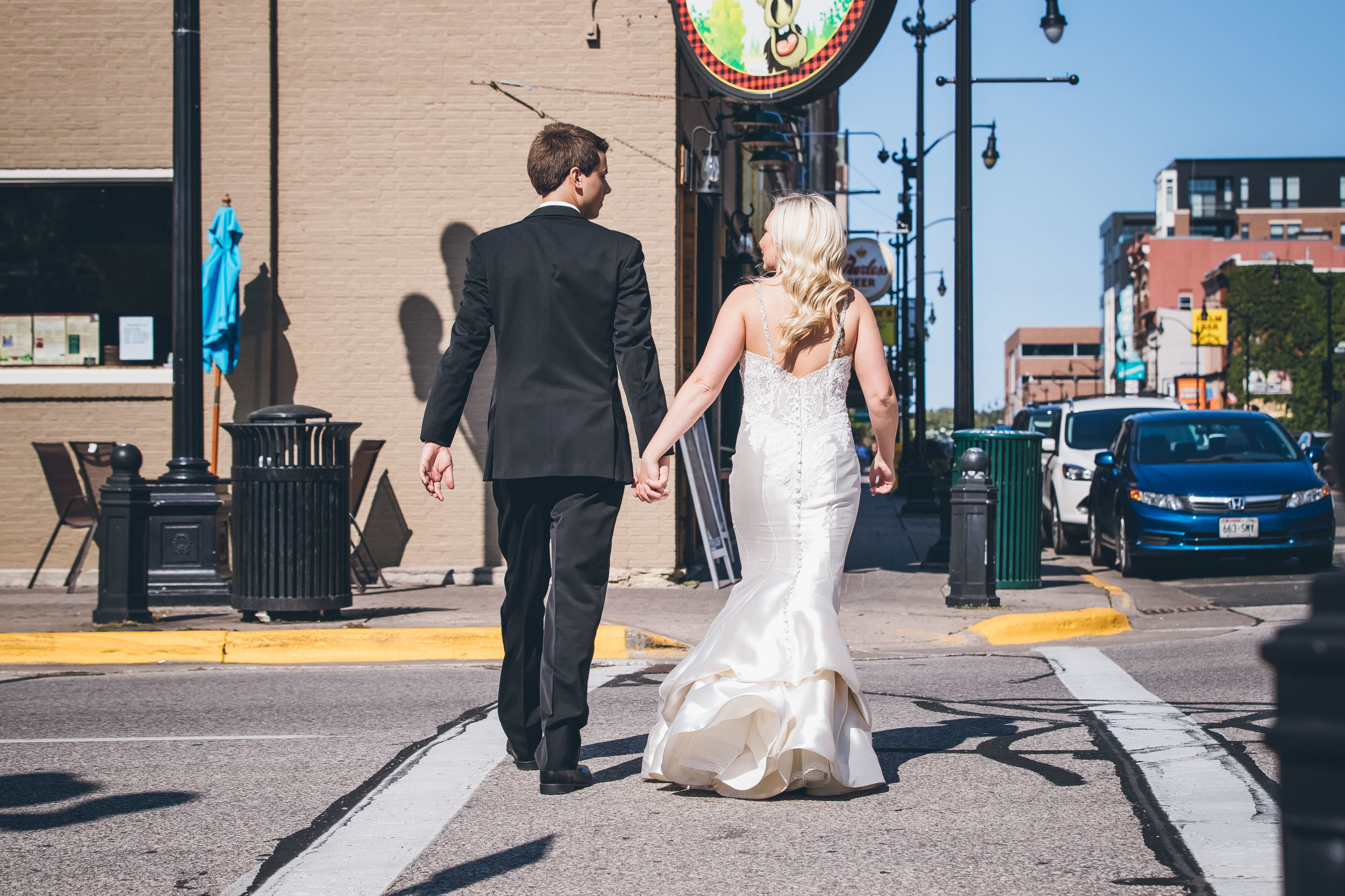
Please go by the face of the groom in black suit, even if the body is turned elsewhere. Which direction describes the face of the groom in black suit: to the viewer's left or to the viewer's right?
to the viewer's right

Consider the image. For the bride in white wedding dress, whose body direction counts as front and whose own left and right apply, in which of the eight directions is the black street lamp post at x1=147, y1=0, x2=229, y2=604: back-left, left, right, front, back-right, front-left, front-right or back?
front-left

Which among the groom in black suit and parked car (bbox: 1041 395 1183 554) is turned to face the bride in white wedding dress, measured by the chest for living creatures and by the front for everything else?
the parked car

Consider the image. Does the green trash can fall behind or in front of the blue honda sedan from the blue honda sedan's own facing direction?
in front

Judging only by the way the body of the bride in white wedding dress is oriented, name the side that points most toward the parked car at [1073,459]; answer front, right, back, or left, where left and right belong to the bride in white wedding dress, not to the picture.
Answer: front

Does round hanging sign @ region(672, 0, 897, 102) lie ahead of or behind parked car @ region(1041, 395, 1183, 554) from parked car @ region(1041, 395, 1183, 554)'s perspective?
ahead

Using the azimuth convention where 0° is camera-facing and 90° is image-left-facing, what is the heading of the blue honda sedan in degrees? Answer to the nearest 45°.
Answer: approximately 0°

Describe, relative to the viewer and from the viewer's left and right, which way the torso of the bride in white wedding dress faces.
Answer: facing away from the viewer

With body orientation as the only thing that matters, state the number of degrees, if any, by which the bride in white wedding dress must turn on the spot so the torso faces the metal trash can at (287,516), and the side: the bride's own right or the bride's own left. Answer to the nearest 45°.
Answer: approximately 45° to the bride's own left

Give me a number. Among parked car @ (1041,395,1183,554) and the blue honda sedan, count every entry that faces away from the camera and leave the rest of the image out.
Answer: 0

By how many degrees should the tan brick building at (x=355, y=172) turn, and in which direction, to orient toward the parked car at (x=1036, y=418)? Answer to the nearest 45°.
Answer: approximately 45° to its left

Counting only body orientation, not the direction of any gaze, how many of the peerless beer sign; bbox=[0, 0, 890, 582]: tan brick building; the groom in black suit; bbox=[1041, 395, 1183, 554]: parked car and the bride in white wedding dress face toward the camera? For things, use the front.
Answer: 2

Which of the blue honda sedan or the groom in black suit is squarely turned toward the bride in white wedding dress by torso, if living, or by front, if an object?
the blue honda sedan

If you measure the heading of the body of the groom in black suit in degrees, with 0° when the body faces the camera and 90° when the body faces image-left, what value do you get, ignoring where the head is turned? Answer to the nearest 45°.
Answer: approximately 180°
